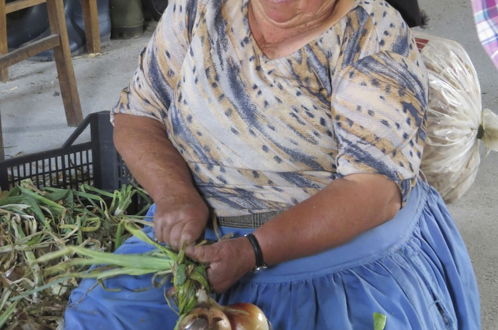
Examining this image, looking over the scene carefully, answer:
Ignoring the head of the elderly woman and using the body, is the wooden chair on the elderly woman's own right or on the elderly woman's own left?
on the elderly woman's own right

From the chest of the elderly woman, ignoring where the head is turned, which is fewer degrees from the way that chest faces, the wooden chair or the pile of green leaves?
the pile of green leaves

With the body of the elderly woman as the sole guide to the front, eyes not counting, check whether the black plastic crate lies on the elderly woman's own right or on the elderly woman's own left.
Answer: on the elderly woman's own right

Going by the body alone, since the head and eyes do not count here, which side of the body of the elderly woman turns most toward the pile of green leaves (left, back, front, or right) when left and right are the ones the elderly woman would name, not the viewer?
right
